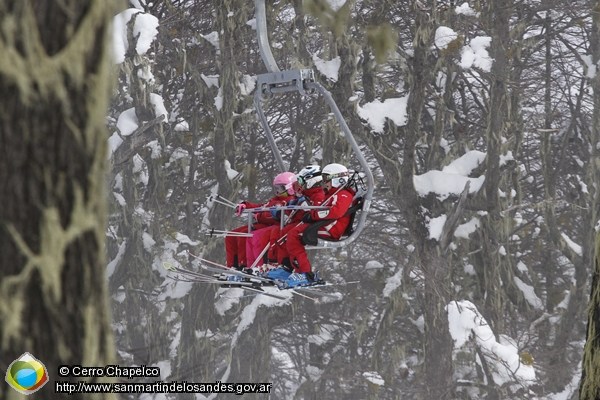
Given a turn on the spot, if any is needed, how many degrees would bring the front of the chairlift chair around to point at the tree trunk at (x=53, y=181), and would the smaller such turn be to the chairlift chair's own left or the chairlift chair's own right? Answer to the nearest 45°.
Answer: approximately 45° to the chairlift chair's own left

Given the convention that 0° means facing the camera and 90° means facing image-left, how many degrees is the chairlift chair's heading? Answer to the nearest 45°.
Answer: approximately 45°
